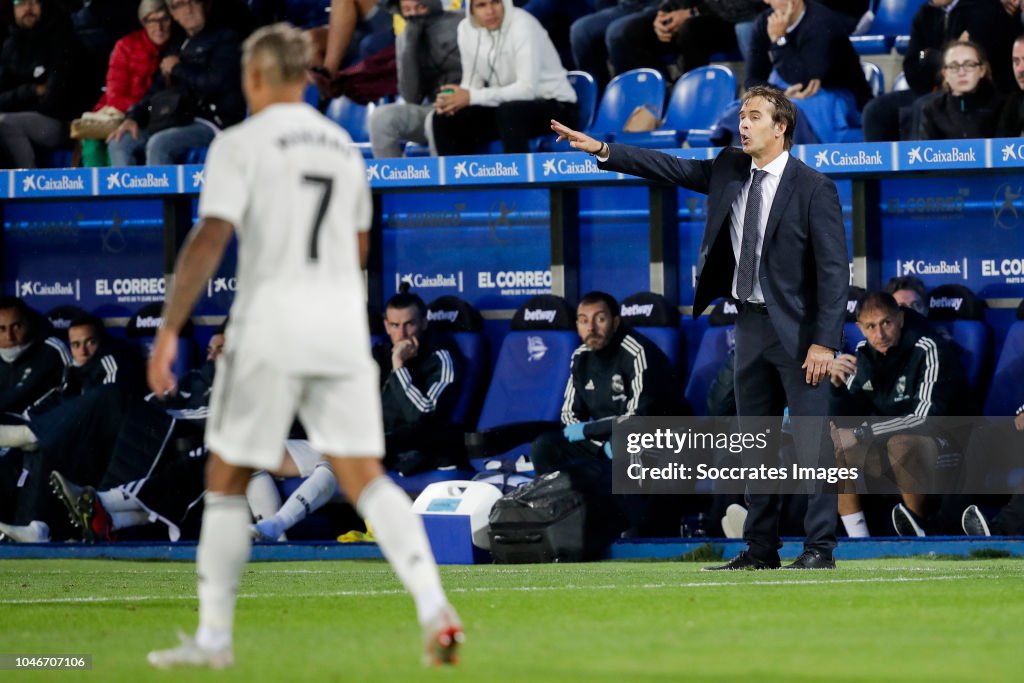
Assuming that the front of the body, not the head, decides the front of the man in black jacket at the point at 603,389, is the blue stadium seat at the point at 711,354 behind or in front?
behind

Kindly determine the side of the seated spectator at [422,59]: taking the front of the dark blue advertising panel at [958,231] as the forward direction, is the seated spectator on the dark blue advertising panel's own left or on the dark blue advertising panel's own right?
on the dark blue advertising panel's own right

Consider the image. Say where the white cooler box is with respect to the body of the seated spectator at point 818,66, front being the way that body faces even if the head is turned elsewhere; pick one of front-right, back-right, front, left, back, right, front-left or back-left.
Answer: front

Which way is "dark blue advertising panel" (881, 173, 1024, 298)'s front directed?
toward the camera

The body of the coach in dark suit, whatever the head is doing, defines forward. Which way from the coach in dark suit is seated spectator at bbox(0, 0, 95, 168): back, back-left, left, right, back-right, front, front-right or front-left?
right

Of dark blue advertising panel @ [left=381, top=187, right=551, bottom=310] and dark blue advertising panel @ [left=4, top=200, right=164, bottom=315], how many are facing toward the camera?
2

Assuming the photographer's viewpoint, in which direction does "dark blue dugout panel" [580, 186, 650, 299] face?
facing the viewer

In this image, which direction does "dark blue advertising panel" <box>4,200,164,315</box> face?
toward the camera

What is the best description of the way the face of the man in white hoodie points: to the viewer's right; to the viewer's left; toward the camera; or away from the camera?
toward the camera

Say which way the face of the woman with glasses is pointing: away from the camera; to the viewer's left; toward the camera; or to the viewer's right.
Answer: toward the camera

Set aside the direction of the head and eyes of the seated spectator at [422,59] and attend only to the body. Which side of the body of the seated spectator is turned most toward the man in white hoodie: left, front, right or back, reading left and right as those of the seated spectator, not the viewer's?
left

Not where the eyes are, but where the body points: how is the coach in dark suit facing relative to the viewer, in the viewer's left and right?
facing the viewer and to the left of the viewer

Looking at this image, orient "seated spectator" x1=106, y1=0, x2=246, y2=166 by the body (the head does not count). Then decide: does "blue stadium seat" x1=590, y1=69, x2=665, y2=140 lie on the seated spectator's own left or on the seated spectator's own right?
on the seated spectator's own left

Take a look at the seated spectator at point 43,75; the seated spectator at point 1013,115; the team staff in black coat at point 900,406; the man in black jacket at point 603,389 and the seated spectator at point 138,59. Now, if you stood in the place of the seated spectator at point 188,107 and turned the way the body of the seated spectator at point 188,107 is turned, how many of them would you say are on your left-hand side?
3

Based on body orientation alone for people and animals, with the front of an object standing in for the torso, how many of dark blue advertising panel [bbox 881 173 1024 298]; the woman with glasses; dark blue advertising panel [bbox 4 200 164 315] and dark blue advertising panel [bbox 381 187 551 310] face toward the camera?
4

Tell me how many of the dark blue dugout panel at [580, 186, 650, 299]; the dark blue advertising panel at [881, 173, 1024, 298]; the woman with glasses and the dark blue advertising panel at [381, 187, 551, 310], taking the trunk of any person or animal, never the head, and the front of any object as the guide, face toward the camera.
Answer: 4

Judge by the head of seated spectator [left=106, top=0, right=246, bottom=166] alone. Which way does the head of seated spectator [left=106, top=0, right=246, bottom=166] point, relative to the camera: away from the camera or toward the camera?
toward the camera
